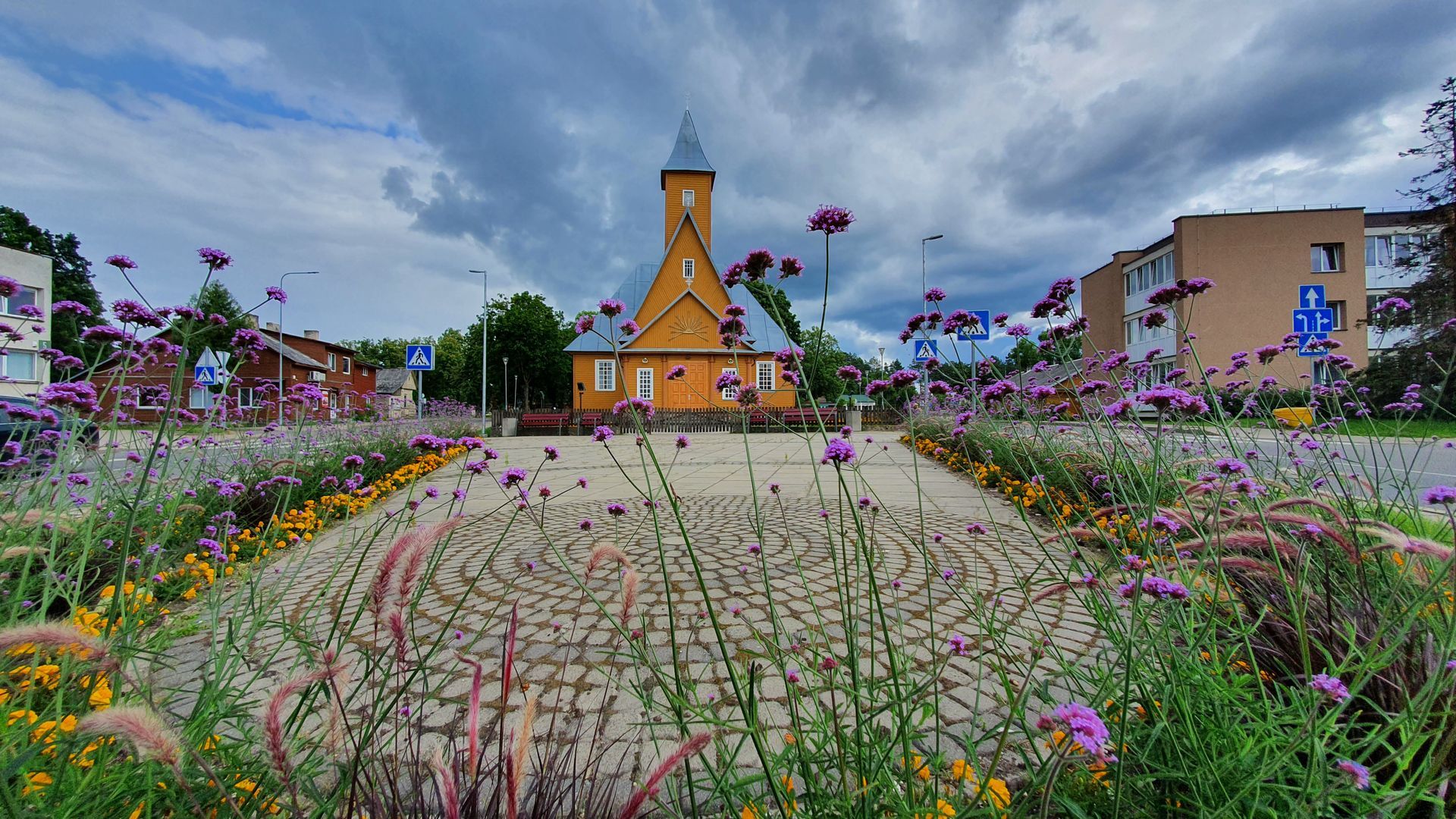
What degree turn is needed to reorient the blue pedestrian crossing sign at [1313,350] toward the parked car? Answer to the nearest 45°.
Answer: approximately 45° to its right

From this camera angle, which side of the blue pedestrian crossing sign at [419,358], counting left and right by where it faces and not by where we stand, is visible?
front

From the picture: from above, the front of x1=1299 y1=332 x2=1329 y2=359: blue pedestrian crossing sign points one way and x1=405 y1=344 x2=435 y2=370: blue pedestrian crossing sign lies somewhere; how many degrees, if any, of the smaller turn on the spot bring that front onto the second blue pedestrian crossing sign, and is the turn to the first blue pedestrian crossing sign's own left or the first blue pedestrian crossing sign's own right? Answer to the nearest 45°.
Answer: approximately 90° to the first blue pedestrian crossing sign's own right

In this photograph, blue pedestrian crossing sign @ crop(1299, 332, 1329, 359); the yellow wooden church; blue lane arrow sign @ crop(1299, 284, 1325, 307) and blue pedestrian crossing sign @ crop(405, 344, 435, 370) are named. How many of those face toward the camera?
4

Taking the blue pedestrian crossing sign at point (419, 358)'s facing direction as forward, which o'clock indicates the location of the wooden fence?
The wooden fence is roughly at 8 o'clock from the blue pedestrian crossing sign.

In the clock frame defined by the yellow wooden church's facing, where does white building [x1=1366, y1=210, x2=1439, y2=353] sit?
The white building is roughly at 9 o'clock from the yellow wooden church.

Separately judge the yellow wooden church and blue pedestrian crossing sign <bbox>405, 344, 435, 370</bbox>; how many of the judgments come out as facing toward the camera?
2

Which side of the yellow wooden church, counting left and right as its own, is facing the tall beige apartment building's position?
left

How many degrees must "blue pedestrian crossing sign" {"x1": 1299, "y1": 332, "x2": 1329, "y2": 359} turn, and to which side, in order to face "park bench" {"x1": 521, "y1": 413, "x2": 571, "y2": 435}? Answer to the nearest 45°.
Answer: approximately 90° to its right

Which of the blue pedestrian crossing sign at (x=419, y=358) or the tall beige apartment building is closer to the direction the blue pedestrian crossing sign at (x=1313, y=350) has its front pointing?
the blue pedestrian crossing sign at (x=419, y=358)

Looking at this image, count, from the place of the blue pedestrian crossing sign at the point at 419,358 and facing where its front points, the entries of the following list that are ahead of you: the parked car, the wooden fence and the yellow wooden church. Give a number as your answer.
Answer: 1

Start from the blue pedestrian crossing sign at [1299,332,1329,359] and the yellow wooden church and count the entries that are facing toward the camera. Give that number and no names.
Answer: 2

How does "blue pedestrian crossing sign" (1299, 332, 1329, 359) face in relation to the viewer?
toward the camera

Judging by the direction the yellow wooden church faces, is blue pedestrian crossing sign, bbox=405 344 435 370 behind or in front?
in front
